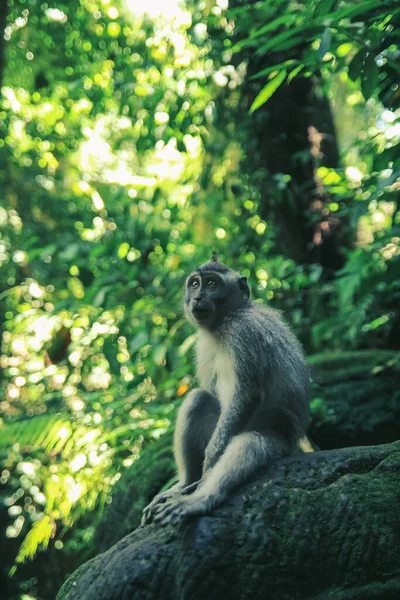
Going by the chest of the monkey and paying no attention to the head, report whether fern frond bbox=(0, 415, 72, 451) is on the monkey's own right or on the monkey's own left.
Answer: on the monkey's own right

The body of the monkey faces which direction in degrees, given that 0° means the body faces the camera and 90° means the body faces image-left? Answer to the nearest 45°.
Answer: approximately 45°
